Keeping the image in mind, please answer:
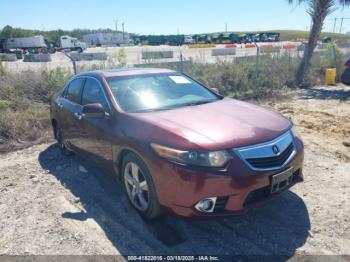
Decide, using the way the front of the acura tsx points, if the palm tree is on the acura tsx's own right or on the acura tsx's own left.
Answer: on the acura tsx's own left

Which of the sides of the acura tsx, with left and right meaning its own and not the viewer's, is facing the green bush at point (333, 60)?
left

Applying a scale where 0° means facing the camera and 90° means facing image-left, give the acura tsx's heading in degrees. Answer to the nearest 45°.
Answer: approximately 315°
